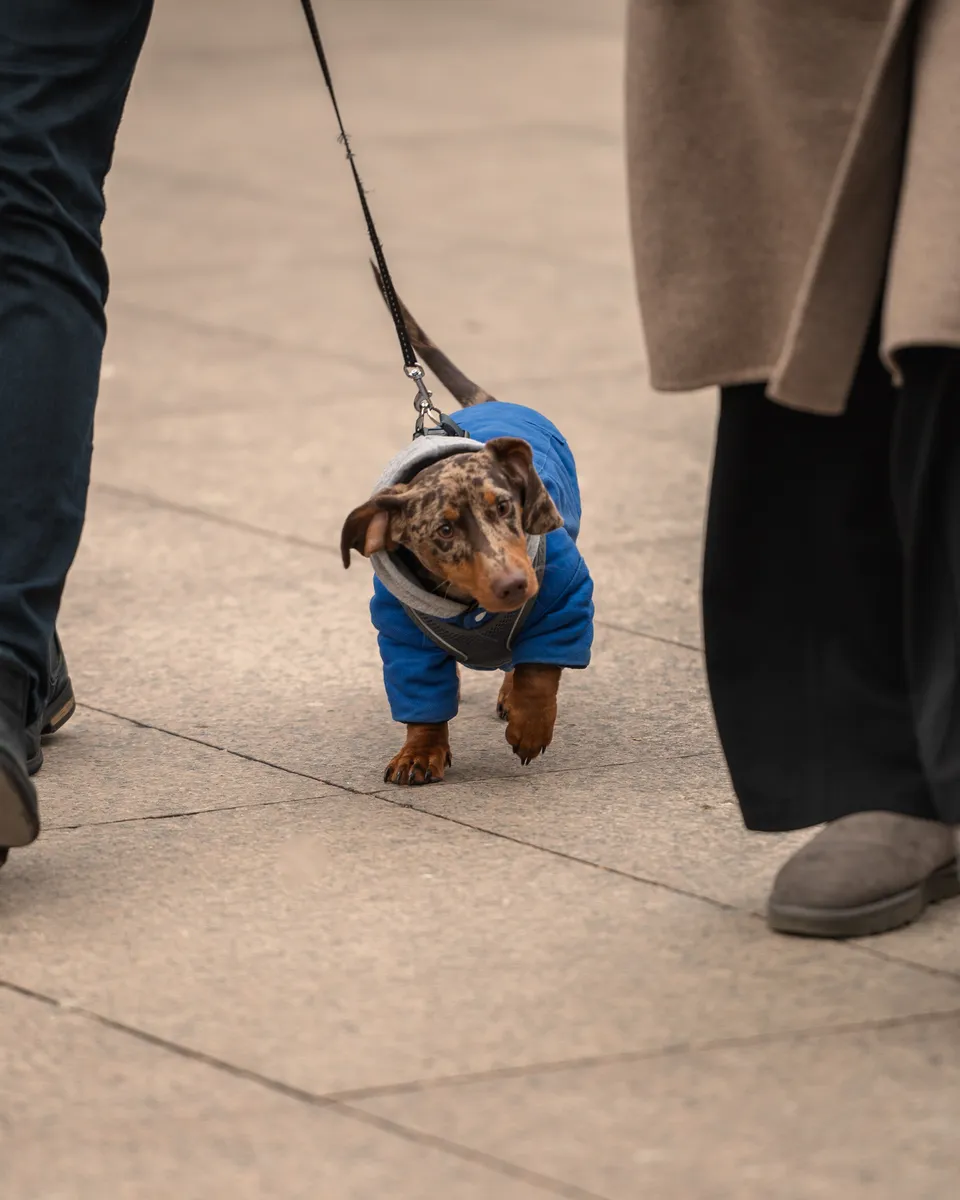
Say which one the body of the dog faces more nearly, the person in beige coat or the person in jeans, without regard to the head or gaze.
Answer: the person in beige coat

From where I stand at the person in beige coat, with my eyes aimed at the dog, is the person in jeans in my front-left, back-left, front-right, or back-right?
front-left

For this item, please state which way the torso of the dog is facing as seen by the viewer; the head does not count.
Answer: toward the camera

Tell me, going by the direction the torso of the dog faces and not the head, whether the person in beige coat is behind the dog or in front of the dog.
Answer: in front

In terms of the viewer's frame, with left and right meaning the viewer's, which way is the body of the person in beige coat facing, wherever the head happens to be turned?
facing the viewer and to the left of the viewer

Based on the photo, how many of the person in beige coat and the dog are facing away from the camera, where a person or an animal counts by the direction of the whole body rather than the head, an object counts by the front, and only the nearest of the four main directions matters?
0

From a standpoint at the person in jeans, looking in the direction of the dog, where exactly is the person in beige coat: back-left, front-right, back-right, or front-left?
front-right

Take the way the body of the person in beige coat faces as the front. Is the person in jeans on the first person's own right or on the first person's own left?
on the first person's own right

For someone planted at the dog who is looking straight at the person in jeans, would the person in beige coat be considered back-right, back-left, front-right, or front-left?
back-left

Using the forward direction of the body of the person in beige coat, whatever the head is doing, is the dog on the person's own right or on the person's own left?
on the person's own right

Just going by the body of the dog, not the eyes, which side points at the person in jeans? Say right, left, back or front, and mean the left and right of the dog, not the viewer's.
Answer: right
